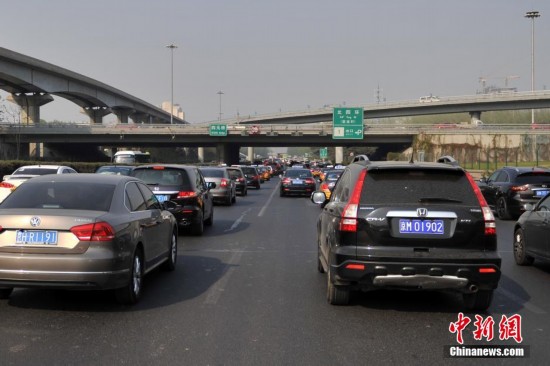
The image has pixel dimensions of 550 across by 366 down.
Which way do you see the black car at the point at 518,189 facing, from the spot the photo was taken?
facing away from the viewer and to the left of the viewer

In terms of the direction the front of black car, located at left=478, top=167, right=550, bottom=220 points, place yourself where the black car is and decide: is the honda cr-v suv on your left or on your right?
on your left

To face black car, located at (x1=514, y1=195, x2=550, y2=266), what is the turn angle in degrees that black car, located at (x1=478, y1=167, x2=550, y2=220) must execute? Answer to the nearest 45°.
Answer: approximately 135° to its left

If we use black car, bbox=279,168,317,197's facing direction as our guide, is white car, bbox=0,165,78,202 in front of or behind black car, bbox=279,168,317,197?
behind

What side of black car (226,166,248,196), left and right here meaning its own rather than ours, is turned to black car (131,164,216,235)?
back

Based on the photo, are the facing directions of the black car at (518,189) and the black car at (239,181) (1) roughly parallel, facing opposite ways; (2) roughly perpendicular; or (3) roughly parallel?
roughly parallel

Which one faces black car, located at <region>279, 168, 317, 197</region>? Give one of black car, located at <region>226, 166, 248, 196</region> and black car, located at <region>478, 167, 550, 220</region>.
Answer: black car, located at <region>478, 167, 550, 220</region>

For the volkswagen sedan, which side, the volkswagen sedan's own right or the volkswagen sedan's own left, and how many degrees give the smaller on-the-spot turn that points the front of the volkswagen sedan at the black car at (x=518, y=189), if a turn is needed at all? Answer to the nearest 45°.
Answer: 0° — it already faces it

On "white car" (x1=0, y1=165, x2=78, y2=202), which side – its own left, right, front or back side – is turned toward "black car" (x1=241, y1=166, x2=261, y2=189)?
front

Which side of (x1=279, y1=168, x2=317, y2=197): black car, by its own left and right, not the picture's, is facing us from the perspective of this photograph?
back

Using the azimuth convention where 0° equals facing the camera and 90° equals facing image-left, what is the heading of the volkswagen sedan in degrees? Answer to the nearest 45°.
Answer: approximately 225°

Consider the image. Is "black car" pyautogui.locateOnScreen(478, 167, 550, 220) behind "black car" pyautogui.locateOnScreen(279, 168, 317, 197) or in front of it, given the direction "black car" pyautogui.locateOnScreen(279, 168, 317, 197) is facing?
behind

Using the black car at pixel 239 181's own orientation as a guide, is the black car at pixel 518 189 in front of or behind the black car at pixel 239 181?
behind

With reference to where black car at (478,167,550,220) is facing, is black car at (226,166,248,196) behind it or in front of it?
in front

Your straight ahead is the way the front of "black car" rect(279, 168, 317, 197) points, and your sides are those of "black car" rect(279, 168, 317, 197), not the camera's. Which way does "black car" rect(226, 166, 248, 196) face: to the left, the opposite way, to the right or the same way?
the same way

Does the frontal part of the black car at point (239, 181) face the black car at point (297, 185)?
no

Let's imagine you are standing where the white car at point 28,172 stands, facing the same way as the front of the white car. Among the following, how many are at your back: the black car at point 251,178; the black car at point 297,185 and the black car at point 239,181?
0

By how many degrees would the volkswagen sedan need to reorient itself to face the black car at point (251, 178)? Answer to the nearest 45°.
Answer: approximately 45° to its left

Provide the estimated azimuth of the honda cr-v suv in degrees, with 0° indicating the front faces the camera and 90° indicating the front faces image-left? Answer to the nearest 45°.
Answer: approximately 180°

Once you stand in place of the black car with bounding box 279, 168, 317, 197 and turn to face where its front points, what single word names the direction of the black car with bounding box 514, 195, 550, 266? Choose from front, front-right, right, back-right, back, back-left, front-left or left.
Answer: back

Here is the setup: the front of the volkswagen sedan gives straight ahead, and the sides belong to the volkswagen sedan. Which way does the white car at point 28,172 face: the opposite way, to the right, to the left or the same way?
the same way
